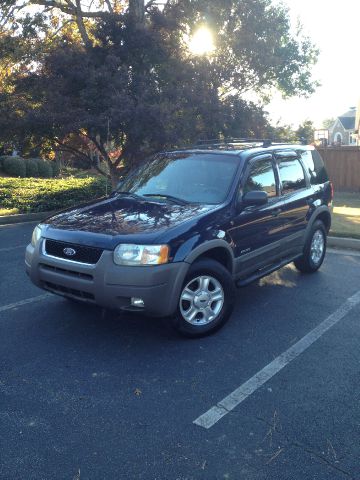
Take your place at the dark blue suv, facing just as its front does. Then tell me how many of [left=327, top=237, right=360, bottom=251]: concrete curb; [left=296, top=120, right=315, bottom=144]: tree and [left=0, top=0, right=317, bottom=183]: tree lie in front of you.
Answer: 0

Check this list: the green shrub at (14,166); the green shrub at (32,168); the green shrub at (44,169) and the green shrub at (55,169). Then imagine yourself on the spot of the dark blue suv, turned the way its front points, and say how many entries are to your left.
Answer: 0

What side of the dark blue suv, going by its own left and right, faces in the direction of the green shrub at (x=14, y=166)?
right

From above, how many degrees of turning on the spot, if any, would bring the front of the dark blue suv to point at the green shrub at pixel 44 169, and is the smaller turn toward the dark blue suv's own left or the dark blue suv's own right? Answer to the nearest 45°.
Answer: approximately 135° to the dark blue suv's own right

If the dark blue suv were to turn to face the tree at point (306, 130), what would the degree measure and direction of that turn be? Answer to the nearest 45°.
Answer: approximately 135° to its right

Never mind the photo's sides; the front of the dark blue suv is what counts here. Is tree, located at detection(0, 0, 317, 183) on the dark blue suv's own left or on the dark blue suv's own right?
on the dark blue suv's own right

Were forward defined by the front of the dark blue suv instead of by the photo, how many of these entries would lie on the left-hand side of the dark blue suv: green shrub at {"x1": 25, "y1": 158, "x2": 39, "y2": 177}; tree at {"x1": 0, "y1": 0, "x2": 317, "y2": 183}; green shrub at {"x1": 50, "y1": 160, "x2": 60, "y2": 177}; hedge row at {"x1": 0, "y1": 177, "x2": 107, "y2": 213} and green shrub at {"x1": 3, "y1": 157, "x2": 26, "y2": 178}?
0

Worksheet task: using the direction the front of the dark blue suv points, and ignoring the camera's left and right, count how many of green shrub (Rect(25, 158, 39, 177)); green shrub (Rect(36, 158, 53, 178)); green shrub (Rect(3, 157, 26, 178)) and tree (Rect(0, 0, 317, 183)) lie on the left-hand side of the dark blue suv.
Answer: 0

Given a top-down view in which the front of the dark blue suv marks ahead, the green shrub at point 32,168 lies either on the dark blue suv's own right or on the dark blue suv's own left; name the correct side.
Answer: on the dark blue suv's own right

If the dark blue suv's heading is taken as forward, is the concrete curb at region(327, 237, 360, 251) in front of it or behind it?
behind

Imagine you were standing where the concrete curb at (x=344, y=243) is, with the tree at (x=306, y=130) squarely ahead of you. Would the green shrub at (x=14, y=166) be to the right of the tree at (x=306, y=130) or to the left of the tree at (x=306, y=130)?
left

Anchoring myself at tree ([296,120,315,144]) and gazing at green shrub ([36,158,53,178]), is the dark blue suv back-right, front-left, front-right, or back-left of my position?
front-left

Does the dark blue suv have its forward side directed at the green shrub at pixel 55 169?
no

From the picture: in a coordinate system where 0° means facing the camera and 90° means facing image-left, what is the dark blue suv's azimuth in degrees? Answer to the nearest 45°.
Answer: approximately 45°
